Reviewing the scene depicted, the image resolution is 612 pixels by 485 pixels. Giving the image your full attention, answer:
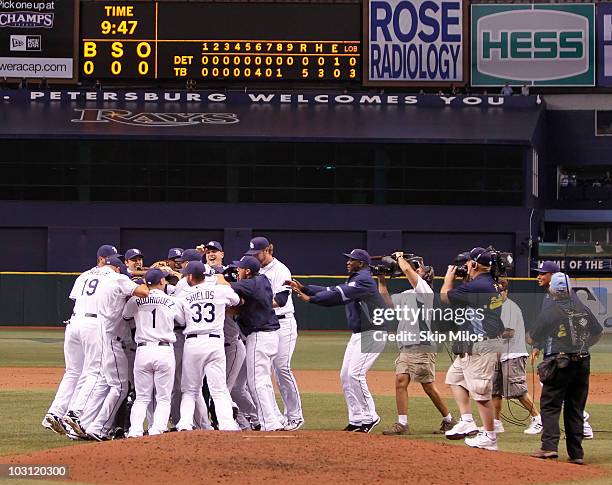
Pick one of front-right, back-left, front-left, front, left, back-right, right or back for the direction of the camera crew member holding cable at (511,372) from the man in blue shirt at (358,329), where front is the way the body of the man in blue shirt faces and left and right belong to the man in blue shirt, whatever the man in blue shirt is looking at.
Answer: back

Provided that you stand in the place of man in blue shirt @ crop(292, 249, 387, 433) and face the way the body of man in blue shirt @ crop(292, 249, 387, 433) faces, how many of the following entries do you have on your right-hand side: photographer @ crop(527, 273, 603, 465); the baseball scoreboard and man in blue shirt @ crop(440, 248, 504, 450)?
1

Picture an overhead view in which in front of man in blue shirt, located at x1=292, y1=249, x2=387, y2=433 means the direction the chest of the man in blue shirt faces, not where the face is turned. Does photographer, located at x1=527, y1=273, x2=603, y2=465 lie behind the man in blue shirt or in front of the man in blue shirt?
behind

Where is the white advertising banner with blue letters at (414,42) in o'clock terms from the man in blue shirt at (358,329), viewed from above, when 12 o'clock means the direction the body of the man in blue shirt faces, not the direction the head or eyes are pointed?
The white advertising banner with blue letters is roughly at 3 o'clock from the man in blue shirt.

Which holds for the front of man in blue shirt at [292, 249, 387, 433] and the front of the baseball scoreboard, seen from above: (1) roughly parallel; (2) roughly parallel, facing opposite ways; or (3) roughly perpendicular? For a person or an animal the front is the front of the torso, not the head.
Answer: roughly perpendicular

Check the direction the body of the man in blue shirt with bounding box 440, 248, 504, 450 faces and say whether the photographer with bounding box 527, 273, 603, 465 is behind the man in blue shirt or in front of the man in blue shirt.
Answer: behind

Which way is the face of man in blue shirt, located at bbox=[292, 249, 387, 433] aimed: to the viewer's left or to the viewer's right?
to the viewer's left

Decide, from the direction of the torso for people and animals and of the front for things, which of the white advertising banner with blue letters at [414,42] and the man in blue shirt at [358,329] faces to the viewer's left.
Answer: the man in blue shirt

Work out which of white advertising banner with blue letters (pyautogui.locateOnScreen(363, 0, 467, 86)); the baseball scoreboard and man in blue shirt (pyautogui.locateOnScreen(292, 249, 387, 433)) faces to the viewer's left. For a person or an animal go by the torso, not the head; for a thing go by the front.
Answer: the man in blue shirt

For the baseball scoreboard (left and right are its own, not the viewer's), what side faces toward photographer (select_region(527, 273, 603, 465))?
front

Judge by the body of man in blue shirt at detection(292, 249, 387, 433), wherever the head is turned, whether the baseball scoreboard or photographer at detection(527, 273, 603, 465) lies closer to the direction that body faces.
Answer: the baseball scoreboard

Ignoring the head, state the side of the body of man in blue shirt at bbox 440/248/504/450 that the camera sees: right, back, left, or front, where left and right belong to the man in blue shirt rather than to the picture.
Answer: left

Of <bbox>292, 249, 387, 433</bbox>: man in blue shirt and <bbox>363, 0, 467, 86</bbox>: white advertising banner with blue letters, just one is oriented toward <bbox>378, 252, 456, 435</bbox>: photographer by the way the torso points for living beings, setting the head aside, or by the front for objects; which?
the white advertising banner with blue letters

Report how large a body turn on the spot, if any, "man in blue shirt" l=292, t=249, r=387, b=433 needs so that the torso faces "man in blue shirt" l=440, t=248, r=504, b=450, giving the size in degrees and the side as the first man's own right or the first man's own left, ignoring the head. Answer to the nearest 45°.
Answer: approximately 135° to the first man's own left

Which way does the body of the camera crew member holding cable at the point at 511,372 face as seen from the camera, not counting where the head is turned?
to the viewer's left
